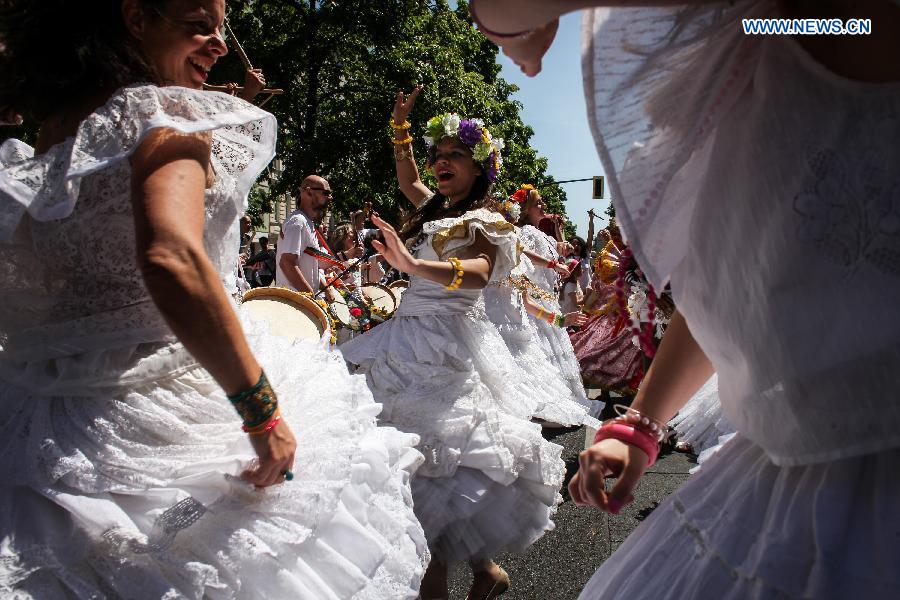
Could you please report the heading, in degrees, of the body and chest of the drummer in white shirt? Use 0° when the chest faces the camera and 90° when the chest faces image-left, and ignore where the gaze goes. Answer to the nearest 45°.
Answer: approximately 270°

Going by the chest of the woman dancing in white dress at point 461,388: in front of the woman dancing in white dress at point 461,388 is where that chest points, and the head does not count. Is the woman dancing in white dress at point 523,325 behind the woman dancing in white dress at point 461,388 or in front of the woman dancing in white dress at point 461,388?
behind

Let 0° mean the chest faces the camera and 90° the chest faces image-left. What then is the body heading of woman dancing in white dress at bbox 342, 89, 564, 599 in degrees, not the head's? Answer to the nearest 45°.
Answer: approximately 45°

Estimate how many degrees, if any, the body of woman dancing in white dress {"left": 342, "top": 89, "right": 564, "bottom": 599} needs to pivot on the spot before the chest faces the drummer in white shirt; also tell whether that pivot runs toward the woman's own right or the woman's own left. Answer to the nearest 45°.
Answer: approximately 135° to the woman's own right

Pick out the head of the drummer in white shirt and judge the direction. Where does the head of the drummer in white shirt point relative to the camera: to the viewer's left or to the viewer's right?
to the viewer's right

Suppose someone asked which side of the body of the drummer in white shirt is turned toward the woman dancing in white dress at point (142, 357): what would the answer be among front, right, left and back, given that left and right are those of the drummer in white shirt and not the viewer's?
right
